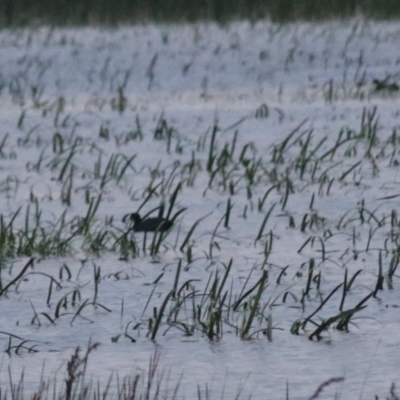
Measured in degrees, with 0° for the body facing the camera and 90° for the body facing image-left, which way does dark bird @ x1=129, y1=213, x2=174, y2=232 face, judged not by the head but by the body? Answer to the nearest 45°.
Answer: approximately 90°
